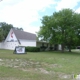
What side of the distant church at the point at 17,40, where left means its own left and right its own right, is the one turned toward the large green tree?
left

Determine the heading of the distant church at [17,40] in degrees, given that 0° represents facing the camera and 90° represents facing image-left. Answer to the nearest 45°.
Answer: approximately 45°
